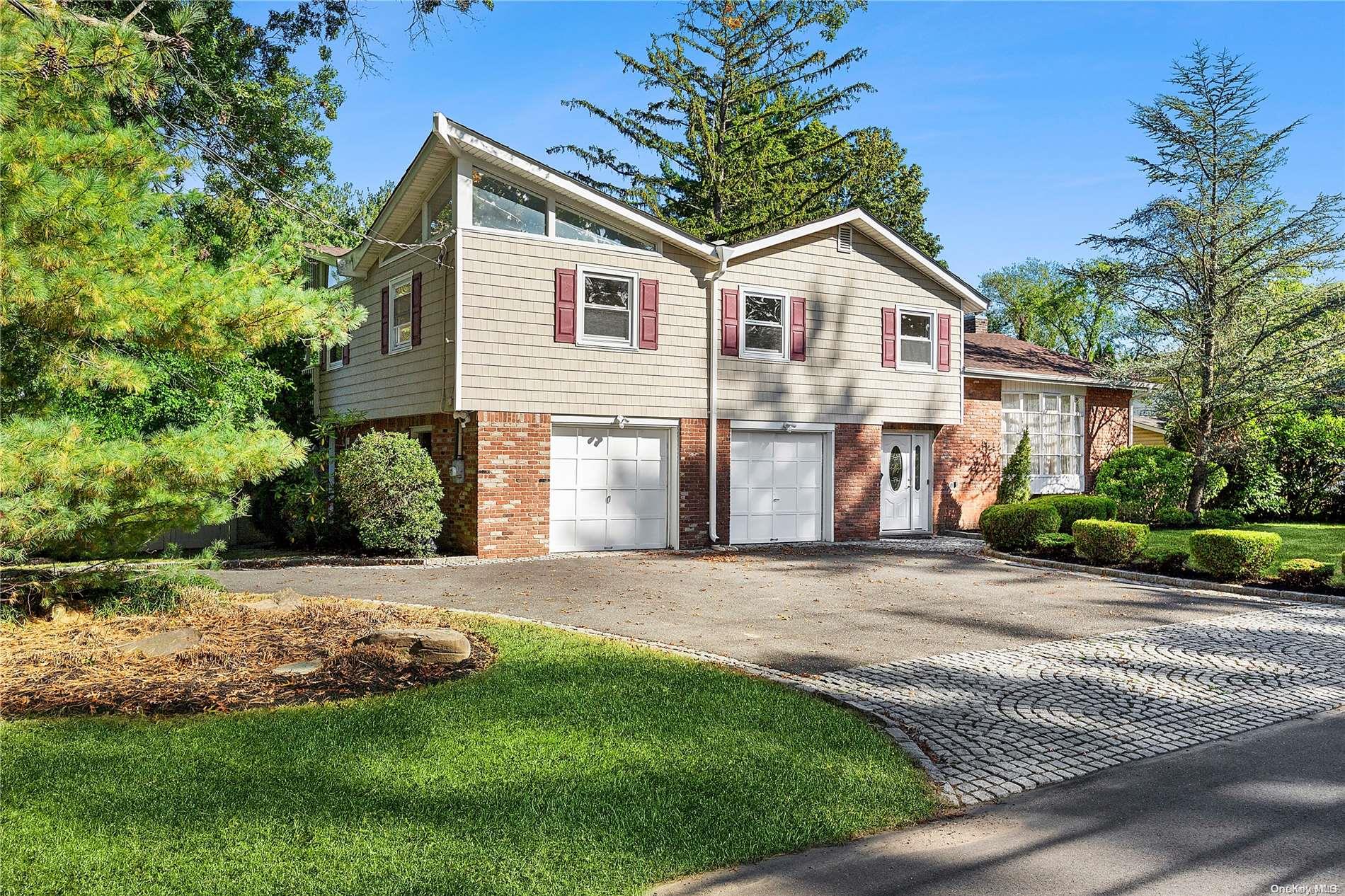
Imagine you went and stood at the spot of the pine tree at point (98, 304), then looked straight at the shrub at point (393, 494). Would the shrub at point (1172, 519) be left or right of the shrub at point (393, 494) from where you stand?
right

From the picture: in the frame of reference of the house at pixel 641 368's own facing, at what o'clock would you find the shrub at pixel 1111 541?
The shrub is roughly at 11 o'clock from the house.

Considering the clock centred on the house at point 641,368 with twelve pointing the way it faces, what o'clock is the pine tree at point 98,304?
The pine tree is roughly at 2 o'clock from the house.

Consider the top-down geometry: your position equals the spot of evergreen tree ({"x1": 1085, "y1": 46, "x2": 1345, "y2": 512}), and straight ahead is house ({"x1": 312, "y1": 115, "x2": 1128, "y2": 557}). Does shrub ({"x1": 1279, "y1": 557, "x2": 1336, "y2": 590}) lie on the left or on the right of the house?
left

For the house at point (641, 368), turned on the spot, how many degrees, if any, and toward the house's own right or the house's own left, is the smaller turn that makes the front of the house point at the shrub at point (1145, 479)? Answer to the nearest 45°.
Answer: approximately 90° to the house's own left

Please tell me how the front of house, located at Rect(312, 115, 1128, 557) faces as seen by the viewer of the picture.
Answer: facing the viewer and to the right of the viewer

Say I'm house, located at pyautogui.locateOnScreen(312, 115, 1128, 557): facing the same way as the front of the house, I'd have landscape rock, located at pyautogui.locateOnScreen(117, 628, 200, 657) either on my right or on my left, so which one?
on my right

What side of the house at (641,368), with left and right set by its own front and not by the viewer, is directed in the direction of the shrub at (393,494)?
right

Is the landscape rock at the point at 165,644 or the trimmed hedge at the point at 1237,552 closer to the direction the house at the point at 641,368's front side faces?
the trimmed hedge

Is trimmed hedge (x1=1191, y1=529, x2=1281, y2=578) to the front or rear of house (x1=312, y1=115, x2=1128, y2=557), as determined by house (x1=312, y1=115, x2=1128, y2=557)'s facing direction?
to the front

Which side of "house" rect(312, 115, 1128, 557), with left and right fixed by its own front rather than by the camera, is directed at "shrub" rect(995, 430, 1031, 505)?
left

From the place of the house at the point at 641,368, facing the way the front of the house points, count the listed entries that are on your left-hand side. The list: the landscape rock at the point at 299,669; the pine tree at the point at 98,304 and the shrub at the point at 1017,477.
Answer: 1

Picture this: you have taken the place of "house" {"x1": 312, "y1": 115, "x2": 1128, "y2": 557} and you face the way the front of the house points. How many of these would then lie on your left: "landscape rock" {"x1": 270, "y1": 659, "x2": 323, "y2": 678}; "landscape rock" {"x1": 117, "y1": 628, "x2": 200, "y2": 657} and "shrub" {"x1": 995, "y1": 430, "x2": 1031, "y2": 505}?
1
